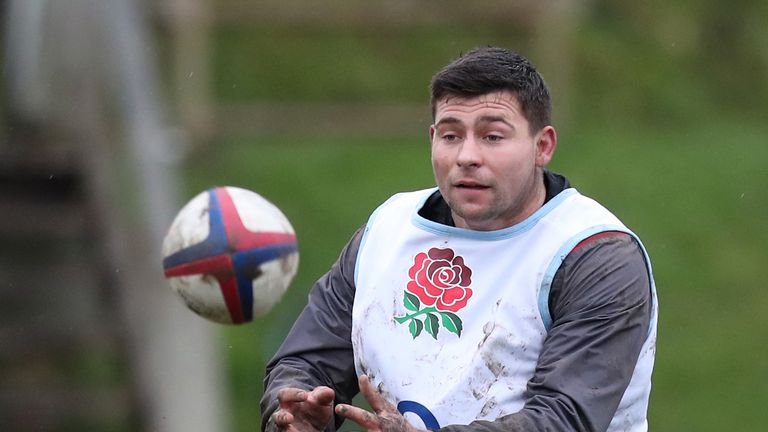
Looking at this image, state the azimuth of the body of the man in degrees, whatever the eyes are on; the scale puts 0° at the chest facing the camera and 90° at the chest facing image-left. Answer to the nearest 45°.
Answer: approximately 45°
